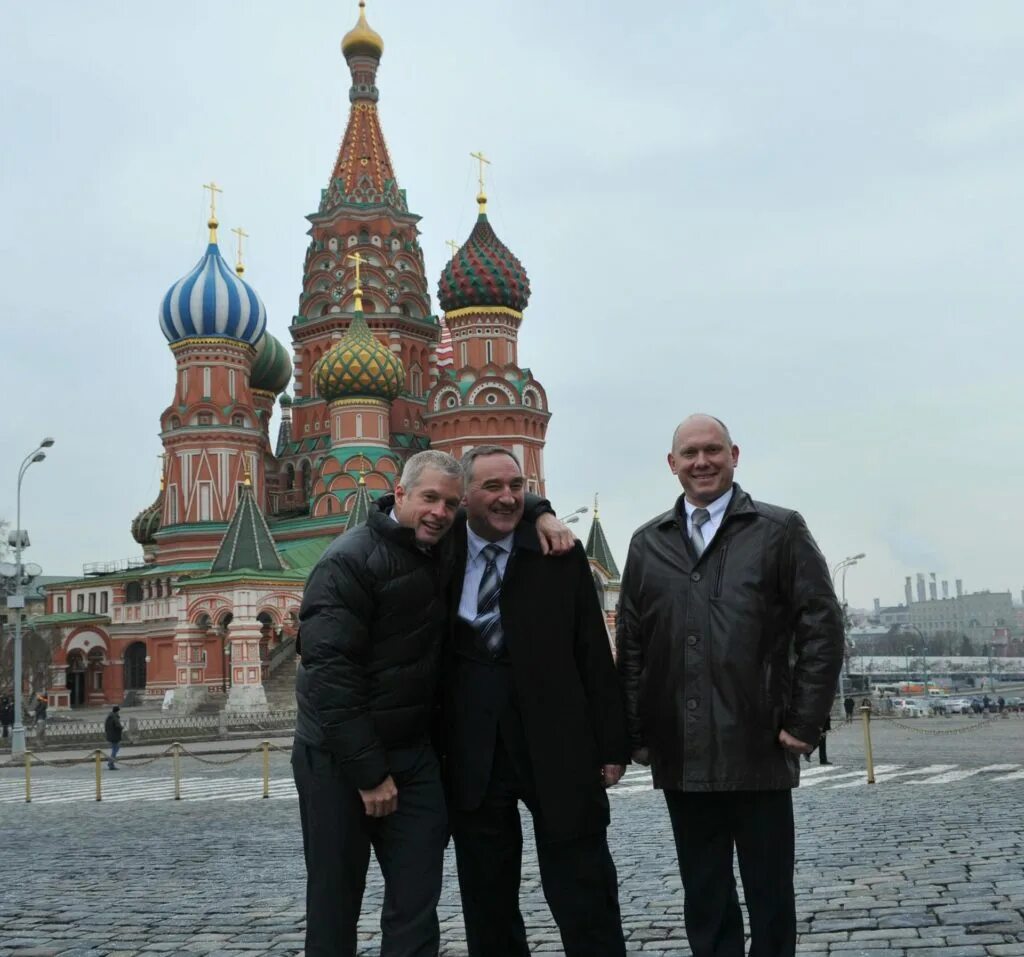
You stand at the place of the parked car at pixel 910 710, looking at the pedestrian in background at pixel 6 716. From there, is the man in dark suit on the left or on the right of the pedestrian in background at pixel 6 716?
left

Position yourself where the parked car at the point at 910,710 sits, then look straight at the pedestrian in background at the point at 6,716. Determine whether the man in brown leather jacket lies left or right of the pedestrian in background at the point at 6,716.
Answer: left

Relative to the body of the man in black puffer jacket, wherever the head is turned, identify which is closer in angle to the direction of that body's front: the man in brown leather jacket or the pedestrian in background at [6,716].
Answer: the man in brown leather jacket

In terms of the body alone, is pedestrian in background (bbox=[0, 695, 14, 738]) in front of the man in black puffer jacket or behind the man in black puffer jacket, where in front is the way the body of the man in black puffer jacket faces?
behind

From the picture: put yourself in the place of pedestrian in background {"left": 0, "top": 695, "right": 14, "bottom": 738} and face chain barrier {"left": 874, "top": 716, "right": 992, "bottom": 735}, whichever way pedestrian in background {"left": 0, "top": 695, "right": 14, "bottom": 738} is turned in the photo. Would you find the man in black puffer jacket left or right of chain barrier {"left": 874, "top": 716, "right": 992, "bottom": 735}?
right

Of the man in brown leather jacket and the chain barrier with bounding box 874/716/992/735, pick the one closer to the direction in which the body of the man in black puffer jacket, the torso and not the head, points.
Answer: the man in brown leather jacket

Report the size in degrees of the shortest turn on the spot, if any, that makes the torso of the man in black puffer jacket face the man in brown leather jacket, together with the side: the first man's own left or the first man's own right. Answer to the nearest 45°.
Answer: approximately 45° to the first man's own left

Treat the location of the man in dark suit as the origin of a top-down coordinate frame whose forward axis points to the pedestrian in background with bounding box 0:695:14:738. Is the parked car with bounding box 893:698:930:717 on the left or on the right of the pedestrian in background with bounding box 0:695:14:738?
right

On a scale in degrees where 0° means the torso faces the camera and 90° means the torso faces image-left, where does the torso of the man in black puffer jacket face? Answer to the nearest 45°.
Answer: approximately 315°
